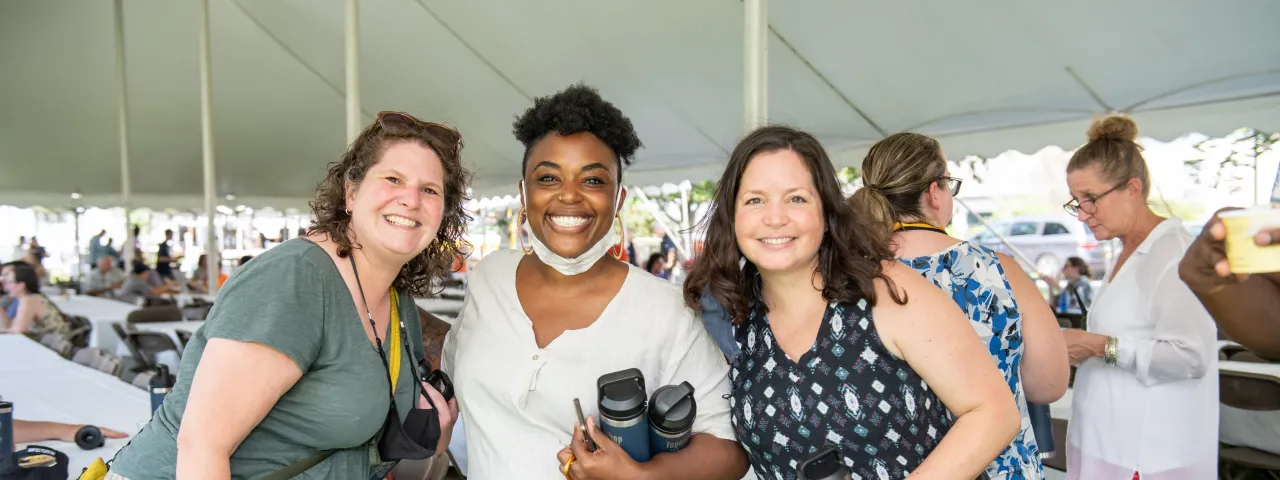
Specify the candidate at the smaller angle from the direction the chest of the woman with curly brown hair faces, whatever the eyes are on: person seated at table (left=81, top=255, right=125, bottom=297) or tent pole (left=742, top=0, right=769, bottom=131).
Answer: the tent pole

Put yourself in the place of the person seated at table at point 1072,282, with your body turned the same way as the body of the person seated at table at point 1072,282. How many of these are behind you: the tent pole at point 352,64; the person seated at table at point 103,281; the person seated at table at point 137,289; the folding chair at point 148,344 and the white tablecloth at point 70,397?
0

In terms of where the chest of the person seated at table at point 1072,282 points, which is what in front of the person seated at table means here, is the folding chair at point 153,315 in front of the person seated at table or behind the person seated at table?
in front

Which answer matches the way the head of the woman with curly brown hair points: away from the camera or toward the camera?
toward the camera

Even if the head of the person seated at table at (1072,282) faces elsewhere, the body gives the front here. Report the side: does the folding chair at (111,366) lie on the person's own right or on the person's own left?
on the person's own left

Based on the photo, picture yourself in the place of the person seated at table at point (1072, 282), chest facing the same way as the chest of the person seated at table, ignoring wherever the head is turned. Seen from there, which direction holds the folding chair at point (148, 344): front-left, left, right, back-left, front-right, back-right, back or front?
front-left

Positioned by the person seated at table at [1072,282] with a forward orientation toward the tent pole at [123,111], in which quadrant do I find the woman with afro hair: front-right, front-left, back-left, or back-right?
front-left

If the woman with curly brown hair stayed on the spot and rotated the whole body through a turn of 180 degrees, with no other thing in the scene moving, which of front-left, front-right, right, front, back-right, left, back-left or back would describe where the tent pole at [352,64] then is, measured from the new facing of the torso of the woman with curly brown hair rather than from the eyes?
front-right

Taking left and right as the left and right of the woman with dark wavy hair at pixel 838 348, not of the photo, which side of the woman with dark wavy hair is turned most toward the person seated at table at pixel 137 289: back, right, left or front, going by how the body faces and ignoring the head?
right

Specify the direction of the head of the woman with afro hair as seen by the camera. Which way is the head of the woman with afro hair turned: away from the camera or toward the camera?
toward the camera

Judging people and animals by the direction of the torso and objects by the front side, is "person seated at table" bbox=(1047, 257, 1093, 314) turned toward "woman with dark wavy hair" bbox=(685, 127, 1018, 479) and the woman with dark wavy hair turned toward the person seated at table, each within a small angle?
no

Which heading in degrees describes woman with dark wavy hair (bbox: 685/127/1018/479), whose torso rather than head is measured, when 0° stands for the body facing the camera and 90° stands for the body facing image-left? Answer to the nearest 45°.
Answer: approximately 45°
